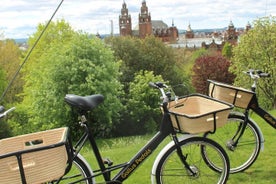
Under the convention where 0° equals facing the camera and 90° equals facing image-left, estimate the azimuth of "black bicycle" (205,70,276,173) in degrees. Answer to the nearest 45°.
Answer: approximately 90°

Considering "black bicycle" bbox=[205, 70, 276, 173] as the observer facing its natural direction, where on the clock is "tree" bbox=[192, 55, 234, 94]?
The tree is roughly at 3 o'clock from the black bicycle.

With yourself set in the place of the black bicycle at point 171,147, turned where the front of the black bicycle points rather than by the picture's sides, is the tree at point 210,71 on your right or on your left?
on your left

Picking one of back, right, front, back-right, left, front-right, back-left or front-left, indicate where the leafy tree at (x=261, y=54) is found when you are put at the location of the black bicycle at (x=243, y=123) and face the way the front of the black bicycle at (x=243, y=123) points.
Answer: right

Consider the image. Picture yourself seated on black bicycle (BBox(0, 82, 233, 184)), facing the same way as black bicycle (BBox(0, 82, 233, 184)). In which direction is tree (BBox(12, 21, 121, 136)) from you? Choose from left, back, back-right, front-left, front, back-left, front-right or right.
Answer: left

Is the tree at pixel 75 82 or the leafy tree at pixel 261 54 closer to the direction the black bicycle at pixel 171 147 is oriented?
the leafy tree

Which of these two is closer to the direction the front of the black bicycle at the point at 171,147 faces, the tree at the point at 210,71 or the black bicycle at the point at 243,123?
the black bicycle

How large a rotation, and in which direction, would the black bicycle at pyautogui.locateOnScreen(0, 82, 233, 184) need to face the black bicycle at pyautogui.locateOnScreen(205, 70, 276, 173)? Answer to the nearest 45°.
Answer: approximately 45° to its left

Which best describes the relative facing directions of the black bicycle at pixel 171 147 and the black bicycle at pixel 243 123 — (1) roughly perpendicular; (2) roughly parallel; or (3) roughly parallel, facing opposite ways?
roughly parallel, facing opposite ways

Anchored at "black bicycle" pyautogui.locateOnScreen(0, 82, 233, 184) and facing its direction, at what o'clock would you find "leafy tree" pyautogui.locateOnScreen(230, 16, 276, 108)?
The leafy tree is roughly at 10 o'clock from the black bicycle.

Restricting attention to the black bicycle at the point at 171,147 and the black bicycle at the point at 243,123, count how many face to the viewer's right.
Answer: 1

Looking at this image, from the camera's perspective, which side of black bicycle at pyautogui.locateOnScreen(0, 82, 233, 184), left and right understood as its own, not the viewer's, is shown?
right

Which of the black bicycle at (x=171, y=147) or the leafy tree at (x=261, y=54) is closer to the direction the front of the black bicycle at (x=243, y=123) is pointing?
the black bicycle

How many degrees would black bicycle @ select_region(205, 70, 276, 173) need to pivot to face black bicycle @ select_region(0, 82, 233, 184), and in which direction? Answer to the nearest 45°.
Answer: approximately 45° to its left

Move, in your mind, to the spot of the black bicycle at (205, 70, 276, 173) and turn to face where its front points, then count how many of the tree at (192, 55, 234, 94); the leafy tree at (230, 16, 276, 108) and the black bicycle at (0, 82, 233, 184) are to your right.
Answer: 2
